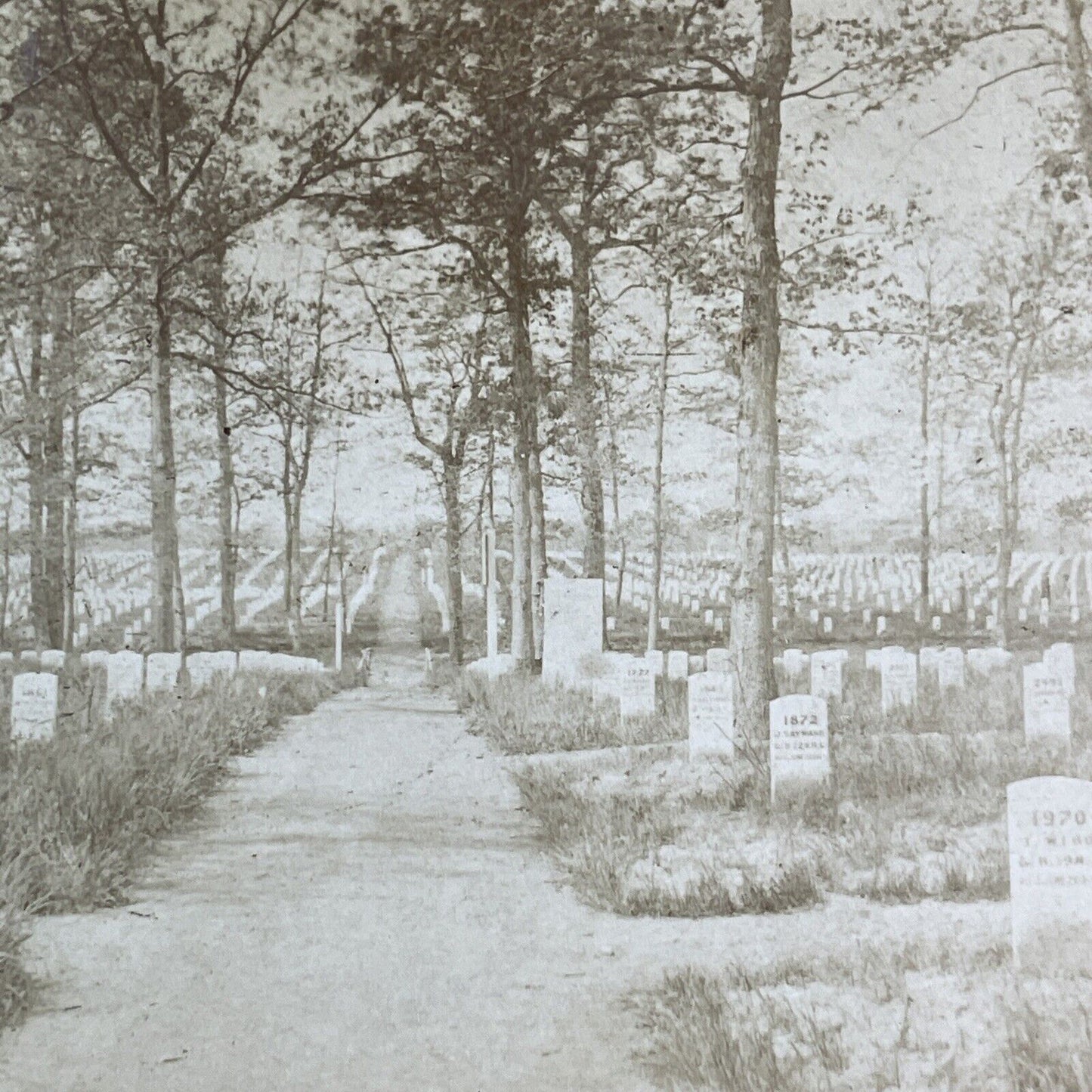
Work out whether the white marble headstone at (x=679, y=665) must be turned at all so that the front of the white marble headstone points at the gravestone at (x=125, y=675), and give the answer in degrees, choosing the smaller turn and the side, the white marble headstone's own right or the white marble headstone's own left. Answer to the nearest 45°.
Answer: approximately 45° to the white marble headstone's own right

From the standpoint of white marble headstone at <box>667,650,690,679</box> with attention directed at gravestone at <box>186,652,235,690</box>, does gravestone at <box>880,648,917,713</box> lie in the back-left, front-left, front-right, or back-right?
back-left

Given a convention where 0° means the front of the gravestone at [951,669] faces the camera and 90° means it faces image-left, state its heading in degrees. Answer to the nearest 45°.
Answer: approximately 0°

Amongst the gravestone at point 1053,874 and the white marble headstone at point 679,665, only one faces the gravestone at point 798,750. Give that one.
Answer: the white marble headstone

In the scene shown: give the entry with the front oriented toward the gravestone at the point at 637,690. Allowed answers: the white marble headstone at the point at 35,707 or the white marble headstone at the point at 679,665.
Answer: the white marble headstone at the point at 679,665

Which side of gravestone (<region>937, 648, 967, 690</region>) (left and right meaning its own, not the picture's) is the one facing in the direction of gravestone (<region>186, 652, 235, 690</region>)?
right

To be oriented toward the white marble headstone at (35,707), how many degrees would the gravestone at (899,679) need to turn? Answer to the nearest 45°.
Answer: approximately 45° to its right

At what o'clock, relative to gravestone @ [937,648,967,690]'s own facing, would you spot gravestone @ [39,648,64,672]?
gravestone @ [39,648,64,672] is roughly at 3 o'clock from gravestone @ [937,648,967,690].

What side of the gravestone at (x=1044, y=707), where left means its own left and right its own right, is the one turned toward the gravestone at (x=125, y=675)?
right

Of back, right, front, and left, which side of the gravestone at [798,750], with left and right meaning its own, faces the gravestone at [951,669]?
back
